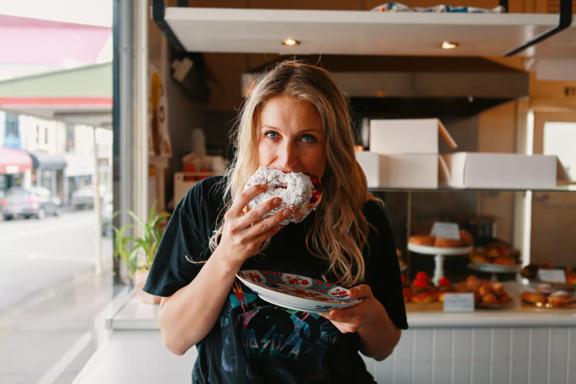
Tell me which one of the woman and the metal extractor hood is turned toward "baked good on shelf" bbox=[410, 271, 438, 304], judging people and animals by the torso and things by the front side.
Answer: the metal extractor hood

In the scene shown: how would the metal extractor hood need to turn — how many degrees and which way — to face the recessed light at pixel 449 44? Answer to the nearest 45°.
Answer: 0° — it already faces it

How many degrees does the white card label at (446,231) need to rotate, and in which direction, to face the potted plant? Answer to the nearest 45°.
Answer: approximately 90° to its right

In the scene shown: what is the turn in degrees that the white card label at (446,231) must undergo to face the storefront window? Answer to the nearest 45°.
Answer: approximately 45° to its right

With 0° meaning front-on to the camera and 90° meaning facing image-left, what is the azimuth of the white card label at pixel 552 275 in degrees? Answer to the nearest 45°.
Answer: approximately 0°

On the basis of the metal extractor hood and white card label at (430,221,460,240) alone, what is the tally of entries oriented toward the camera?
2

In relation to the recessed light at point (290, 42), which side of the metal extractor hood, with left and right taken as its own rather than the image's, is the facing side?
front

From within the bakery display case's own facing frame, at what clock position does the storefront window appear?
The storefront window is roughly at 2 o'clock from the bakery display case.

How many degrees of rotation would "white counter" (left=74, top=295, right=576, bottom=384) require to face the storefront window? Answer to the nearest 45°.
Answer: approximately 90° to its right

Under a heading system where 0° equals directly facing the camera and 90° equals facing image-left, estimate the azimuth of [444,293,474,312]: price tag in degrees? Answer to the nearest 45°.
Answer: approximately 0°

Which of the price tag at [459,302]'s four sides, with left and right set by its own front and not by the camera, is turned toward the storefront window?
right

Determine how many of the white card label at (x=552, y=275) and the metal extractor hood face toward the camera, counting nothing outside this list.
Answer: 2
